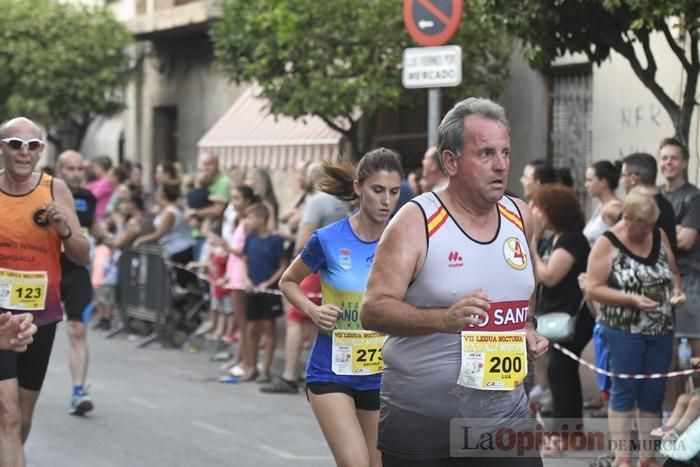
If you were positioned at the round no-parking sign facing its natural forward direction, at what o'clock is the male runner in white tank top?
The male runner in white tank top is roughly at 12 o'clock from the round no-parking sign.

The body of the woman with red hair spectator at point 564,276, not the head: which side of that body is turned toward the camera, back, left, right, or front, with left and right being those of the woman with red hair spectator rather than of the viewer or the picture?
left

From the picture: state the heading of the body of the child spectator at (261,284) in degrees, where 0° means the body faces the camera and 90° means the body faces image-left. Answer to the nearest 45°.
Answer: approximately 45°

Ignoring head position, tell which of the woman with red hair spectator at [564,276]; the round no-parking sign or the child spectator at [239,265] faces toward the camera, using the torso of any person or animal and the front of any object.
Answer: the round no-parking sign

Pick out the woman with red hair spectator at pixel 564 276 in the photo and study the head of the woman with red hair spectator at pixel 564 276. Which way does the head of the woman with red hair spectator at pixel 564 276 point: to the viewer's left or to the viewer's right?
to the viewer's left

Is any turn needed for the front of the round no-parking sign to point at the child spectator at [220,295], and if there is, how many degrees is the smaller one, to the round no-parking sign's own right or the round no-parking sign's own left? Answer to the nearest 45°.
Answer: approximately 135° to the round no-parking sign's own right

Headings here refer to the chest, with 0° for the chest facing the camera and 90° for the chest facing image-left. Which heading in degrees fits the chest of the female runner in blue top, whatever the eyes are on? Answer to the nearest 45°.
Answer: approximately 315°

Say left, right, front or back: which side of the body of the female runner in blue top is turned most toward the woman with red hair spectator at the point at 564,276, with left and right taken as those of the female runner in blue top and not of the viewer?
left

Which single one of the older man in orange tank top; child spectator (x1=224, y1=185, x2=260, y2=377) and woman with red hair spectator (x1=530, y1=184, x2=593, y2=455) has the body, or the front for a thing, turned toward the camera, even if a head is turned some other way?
the older man in orange tank top
